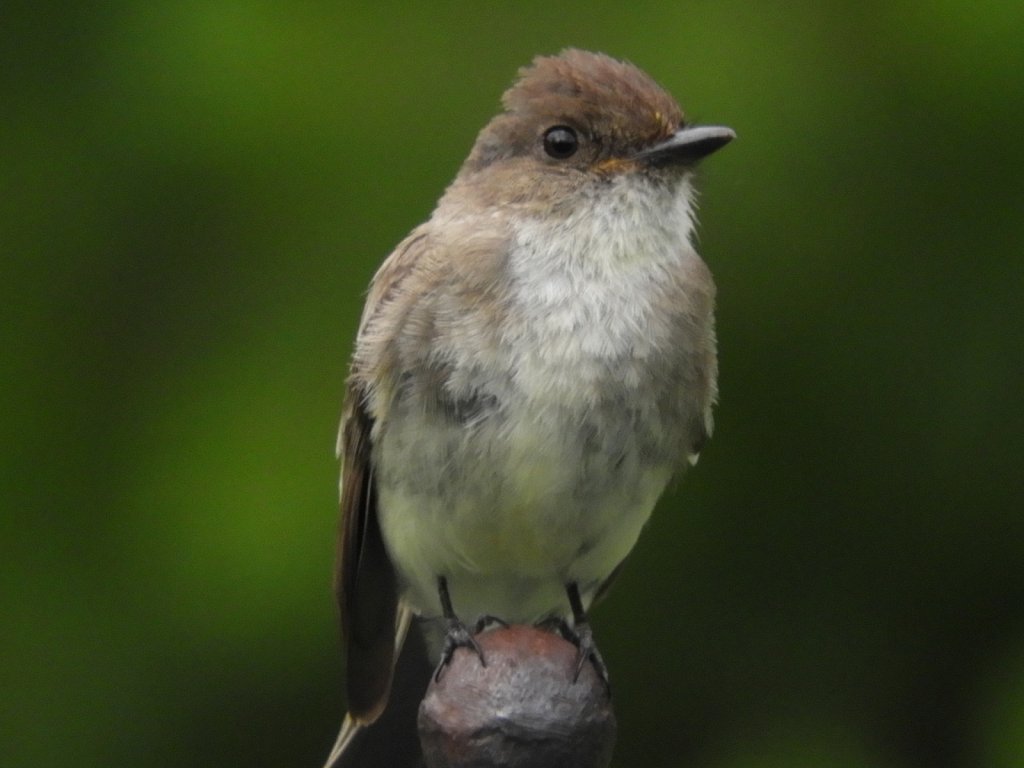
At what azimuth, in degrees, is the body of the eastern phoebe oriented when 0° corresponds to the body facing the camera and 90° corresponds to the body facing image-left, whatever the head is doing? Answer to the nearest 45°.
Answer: approximately 315°
